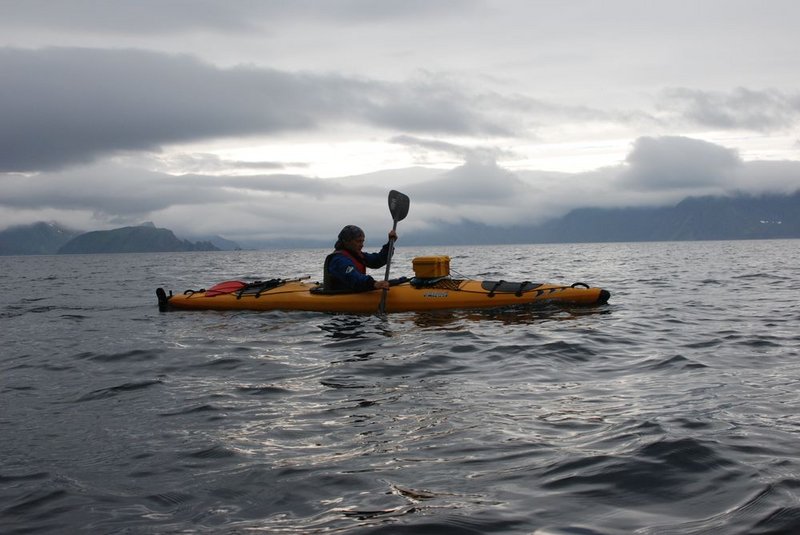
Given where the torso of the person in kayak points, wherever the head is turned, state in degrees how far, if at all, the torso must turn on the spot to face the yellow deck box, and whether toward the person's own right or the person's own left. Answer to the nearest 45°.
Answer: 0° — they already face it

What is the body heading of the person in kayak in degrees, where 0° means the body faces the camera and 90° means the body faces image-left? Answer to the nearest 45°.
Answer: approximately 270°

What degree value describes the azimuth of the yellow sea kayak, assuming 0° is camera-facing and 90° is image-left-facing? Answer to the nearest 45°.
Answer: approximately 270°
